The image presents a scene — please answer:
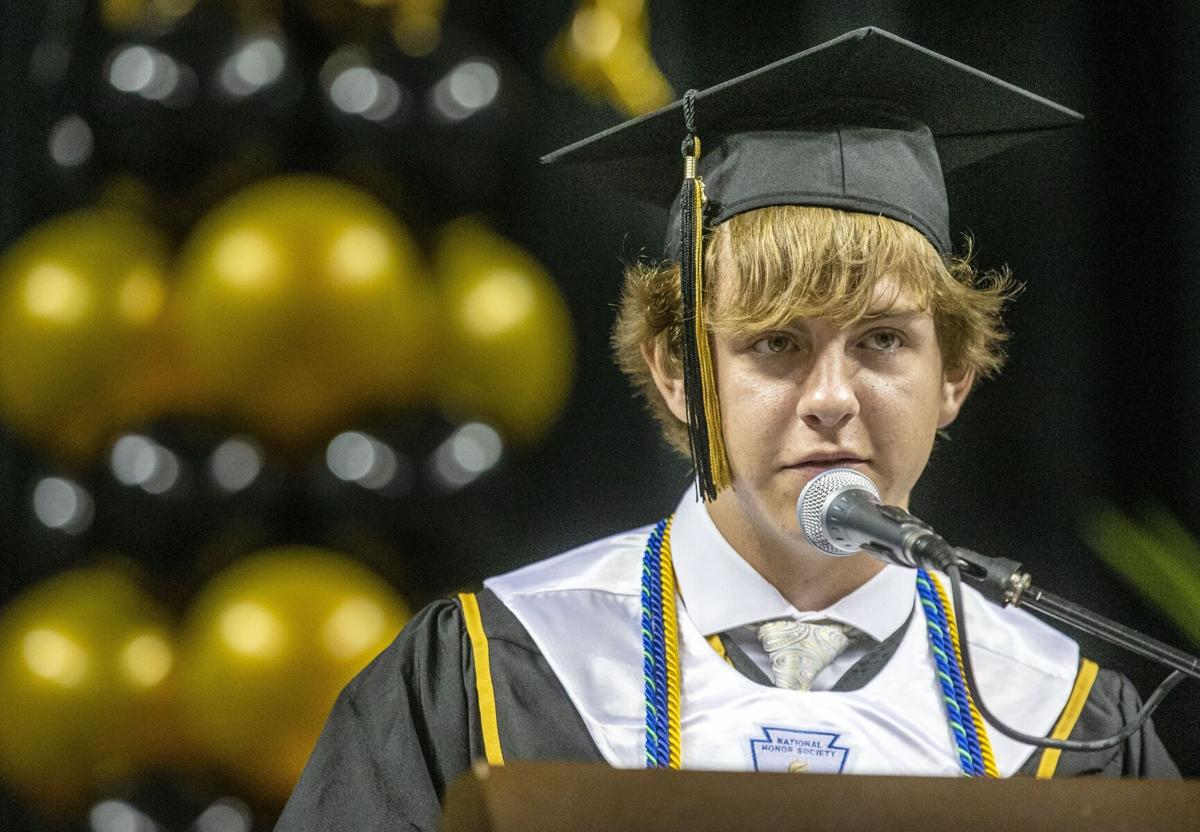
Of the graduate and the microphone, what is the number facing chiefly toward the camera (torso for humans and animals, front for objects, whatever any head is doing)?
1

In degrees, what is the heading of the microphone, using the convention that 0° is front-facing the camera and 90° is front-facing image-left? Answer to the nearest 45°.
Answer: approximately 135°

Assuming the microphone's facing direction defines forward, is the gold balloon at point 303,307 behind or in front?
in front

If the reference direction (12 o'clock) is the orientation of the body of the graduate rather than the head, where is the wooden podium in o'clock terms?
The wooden podium is roughly at 12 o'clock from the graduate.
